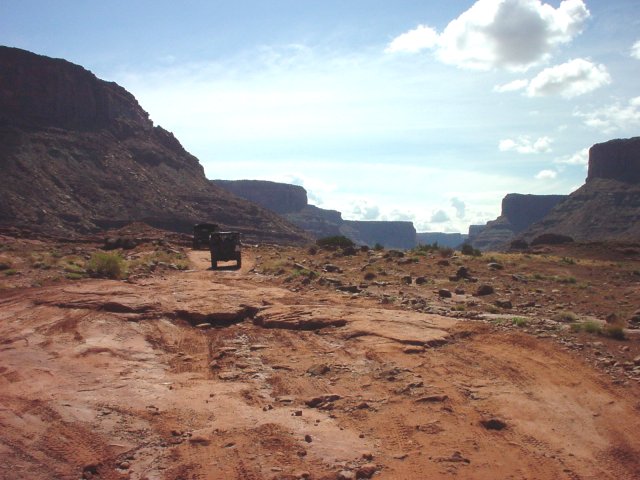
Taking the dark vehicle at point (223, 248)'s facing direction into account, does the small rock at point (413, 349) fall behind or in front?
behind

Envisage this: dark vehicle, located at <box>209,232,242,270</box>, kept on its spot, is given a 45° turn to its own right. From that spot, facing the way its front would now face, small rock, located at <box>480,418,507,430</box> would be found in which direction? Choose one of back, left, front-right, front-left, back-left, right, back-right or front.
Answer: back-right

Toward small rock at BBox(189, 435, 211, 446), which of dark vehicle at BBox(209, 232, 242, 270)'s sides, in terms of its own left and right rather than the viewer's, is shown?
back

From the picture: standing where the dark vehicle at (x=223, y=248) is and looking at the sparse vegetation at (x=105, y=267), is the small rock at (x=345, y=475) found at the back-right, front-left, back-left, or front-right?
front-left

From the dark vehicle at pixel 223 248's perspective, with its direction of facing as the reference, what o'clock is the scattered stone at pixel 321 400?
The scattered stone is roughly at 6 o'clock from the dark vehicle.

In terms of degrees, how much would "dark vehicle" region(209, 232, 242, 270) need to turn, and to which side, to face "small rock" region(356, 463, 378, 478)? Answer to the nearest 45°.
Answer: approximately 180°

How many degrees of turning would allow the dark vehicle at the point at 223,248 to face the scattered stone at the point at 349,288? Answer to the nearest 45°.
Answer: approximately 180°

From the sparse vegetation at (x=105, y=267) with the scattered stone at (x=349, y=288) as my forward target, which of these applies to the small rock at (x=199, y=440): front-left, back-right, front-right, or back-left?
front-right

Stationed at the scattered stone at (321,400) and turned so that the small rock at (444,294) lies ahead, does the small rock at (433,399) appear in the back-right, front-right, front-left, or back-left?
front-right

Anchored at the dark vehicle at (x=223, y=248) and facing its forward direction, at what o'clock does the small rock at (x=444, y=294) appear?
The small rock is roughly at 5 o'clock from the dark vehicle.

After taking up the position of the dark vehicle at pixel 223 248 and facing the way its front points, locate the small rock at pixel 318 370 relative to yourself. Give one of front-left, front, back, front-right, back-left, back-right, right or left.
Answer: back

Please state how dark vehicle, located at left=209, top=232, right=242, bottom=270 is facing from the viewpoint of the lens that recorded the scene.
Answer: facing away from the viewer

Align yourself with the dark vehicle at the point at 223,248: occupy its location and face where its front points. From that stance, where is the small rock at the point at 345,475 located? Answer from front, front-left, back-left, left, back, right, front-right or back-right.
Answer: back

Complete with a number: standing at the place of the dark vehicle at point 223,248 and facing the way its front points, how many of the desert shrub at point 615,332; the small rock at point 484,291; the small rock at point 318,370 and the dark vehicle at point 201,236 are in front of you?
1

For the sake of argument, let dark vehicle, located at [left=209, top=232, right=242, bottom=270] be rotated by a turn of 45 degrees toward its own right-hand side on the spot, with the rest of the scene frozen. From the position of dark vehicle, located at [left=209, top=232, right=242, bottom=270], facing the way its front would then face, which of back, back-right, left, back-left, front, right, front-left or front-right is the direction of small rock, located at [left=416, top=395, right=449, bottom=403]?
back-right
